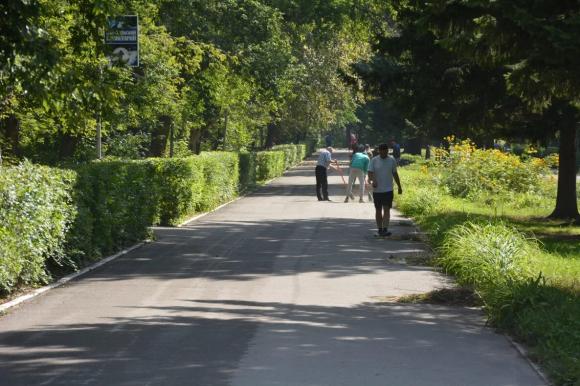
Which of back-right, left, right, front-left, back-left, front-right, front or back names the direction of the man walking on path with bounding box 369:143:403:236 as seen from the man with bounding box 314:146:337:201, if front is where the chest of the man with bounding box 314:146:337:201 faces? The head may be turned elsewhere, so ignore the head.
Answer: right

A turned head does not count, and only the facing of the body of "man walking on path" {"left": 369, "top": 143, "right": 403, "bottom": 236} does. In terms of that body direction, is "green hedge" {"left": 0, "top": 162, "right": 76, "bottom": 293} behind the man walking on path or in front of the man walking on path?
in front

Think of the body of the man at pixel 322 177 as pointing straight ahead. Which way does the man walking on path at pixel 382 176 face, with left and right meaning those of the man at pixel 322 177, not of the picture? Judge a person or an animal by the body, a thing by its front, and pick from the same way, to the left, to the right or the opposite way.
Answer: to the right

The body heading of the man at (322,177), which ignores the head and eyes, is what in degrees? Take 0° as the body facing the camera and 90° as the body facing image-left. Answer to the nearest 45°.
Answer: approximately 270°

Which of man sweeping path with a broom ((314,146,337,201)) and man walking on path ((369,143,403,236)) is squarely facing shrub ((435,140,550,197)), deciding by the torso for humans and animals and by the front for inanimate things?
man sweeping path with a broom ((314,146,337,201))

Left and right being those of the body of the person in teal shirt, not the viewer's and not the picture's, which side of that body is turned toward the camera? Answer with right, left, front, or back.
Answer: back

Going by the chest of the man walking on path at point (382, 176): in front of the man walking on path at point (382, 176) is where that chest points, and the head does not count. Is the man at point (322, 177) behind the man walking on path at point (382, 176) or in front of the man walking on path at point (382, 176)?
behind

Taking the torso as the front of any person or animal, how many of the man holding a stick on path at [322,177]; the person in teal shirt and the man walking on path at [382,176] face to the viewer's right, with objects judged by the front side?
1
